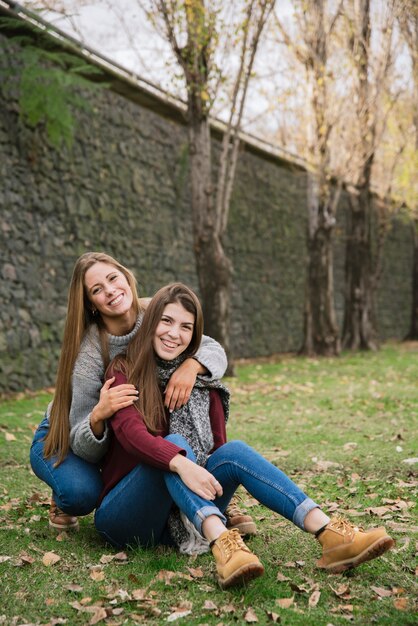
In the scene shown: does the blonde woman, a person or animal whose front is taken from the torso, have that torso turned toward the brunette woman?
yes

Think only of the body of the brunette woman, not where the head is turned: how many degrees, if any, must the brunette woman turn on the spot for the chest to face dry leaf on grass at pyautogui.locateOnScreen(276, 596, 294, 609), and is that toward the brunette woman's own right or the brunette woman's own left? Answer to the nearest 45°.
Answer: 0° — they already face it

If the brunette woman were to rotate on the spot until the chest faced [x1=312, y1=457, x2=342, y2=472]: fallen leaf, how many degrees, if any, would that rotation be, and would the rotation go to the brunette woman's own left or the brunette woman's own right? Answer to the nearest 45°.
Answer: approximately 90° to the brunette woman's own left

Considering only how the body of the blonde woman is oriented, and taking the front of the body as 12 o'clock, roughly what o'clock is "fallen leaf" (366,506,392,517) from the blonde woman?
The fallen leaf is roughly at 10 o'clock from the blonde woman.

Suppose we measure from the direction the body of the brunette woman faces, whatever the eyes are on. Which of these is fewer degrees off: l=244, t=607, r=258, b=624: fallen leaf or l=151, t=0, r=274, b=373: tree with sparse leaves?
the fallen leaf

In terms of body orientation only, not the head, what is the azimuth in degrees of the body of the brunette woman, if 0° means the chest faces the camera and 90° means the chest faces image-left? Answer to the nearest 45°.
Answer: approximately 315°

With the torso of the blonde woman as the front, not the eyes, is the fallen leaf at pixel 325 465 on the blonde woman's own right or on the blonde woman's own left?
on the blonde woman's own left

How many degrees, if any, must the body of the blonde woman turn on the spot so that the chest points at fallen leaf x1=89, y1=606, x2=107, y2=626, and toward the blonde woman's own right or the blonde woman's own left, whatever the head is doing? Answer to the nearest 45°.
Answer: approximately 45° to the blonde woman's own right

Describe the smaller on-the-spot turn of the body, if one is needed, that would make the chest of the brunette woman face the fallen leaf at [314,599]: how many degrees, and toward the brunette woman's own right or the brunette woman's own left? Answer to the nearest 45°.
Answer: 0° — they already face it

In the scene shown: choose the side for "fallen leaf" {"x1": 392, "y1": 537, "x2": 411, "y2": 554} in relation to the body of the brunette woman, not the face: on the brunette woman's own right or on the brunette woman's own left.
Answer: on the brunette woman's own left
